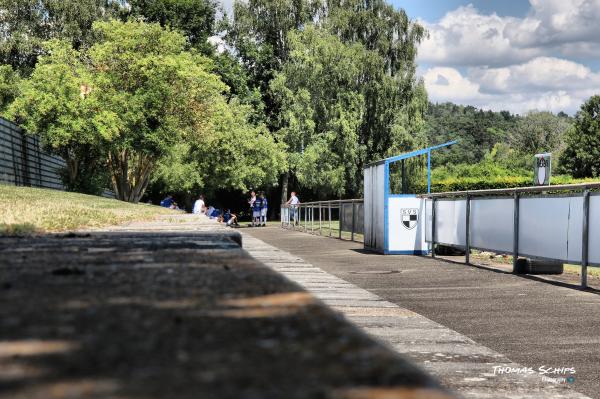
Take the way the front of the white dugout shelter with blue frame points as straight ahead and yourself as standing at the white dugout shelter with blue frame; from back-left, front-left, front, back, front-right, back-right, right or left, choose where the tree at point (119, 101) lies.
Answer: back-left

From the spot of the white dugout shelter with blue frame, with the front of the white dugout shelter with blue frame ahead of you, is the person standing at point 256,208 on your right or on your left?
on your left

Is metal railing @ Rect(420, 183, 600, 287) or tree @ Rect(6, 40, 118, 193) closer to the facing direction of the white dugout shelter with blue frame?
the metal railing

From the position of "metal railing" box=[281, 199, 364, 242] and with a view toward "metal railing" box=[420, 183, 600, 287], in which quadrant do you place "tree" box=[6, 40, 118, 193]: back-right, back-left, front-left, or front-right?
back-right

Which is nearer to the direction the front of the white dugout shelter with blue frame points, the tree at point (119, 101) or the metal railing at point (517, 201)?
the metal railing

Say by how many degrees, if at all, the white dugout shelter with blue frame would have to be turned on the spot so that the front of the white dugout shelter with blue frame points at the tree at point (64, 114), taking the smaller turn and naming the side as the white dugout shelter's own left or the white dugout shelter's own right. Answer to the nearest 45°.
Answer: approximately 135° to the white dugout shelter's own left

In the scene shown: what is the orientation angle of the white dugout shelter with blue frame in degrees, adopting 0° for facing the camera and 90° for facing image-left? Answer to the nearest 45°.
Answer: approximately 270°

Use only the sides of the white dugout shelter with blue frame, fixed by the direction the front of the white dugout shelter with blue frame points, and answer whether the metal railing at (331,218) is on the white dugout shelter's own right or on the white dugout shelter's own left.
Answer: on the white dugout shelter's own left
